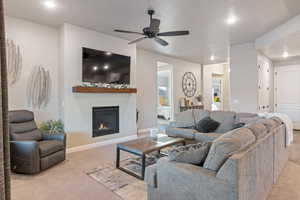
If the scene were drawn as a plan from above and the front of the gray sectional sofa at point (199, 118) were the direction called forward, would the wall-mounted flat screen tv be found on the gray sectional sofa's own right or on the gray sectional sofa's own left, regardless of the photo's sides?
on the gray sectional sofa's own right

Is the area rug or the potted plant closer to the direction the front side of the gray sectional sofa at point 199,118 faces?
the area rug

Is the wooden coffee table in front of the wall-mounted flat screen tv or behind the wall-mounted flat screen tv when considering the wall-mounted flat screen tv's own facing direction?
in front

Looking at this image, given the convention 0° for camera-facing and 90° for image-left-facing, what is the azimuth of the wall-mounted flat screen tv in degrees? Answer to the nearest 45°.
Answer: approximately 315°

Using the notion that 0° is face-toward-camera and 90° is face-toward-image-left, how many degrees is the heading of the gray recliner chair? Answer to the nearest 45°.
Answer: approximately 315°

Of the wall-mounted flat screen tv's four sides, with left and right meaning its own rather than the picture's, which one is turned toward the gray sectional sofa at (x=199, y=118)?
front

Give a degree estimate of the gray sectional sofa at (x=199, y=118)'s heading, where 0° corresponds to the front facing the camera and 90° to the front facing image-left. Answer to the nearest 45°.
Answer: approximately 0°

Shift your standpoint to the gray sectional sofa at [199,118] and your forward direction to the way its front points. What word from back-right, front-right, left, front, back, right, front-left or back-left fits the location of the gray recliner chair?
front-right

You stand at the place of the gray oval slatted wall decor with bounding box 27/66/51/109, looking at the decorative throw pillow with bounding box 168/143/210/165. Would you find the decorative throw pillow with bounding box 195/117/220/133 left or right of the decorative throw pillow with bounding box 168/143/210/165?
left

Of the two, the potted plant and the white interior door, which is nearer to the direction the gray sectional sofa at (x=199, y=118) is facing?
the potted plant
